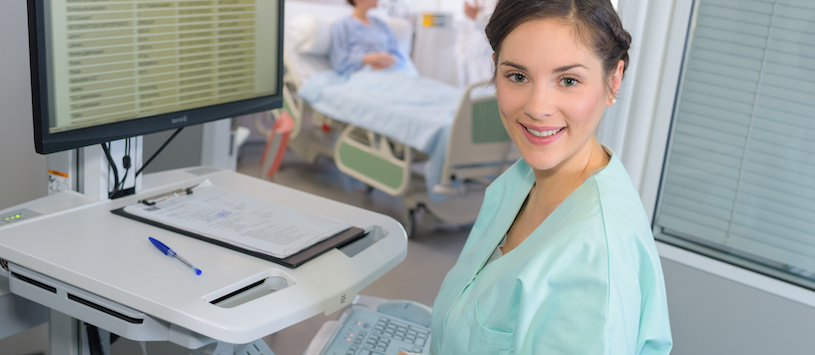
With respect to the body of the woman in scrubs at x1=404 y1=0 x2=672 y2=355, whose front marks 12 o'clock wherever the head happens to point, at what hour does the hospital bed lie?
The hospital bed is roughly at 4 o'clock from the woman in scrubs.

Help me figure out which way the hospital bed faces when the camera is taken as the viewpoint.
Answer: facing the viewer and to the right of the viewer

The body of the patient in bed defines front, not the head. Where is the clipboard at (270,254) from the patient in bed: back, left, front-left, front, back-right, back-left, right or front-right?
front-right

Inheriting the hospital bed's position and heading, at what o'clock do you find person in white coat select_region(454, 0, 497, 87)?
The person in white coat is roughly at 8 o'clock from the hospital bed.

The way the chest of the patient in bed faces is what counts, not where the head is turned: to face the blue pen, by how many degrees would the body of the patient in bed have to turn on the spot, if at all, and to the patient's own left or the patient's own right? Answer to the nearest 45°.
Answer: approximately 45° to the patient's own right

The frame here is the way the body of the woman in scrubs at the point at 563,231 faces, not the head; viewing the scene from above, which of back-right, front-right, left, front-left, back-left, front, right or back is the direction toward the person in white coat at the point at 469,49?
back-right

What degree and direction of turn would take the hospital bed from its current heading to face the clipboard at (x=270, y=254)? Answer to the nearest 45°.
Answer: approximately 45° to its right

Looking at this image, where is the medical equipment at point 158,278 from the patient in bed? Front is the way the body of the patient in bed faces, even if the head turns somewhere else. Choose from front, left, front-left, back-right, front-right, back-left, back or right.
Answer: front-right

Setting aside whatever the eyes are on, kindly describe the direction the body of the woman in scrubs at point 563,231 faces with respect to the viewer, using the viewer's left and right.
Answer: facing the viewer and to the left of the viewer

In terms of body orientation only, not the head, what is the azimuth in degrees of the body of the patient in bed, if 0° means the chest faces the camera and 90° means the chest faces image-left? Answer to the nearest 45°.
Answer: approximately 315°

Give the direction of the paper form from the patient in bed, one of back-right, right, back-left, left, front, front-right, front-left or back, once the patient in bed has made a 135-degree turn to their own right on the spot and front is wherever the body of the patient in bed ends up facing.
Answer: left

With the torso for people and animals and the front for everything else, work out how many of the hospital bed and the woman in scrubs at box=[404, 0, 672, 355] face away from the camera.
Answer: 0
